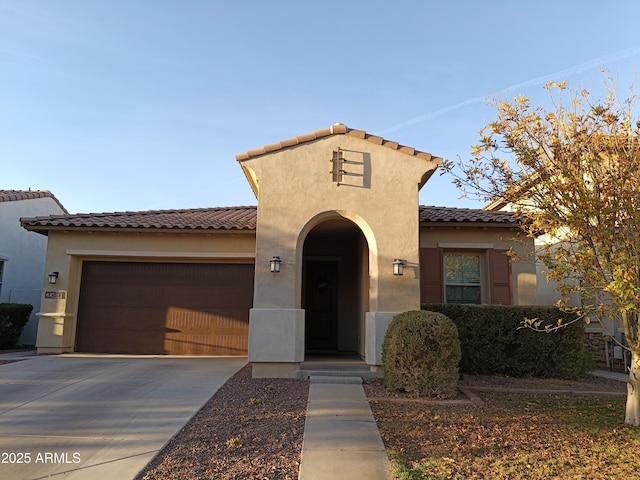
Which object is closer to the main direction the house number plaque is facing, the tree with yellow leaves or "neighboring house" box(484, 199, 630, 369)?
the tree with yellow leaves

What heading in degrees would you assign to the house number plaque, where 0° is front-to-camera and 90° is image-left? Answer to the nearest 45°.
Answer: approximately 0°

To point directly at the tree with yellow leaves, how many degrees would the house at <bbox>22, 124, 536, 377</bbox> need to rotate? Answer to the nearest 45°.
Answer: approximately 45° to its left

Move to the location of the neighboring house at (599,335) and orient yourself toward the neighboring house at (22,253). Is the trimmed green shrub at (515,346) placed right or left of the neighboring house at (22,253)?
left

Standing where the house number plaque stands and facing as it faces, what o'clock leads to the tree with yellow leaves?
The tree with yellow leaves is roughly at 11 o'clock from the house number plaque.

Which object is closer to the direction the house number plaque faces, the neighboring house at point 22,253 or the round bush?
the round bush
